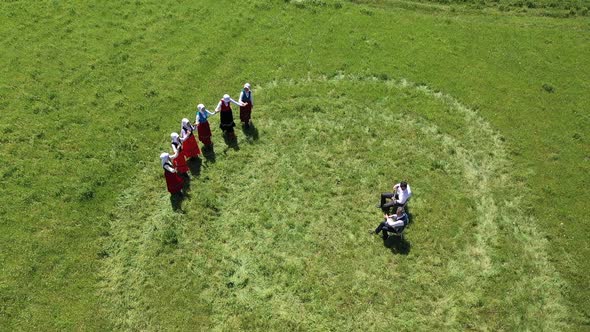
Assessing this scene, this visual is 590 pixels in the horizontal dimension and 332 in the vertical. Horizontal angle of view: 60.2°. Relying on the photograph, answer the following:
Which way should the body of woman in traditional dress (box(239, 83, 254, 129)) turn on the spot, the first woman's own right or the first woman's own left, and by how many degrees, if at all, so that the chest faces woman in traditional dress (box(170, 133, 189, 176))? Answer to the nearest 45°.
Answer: approximately 90° to the first woman's own right

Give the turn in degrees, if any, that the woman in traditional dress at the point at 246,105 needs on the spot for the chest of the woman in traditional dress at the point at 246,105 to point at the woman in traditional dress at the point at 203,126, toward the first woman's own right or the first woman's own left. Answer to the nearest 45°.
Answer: approximately 90° to the first woman's own right

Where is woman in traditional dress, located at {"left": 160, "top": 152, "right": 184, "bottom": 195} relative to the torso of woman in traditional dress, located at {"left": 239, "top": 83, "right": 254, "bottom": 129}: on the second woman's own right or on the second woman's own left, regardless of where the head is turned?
on the second woman's own right

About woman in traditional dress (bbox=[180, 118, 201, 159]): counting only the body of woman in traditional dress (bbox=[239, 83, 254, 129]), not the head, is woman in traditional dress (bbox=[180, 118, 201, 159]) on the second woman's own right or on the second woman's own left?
on the second woman's own right

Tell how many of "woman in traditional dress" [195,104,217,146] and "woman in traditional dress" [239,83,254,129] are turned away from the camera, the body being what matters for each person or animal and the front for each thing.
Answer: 0

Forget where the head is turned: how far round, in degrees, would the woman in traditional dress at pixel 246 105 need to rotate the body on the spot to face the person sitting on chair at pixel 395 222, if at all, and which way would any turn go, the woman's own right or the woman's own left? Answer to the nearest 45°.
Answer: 0° — they already face them

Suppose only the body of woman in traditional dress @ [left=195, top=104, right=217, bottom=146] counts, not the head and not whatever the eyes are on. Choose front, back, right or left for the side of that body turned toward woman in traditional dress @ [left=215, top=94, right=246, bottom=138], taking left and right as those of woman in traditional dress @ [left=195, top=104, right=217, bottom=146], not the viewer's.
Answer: left

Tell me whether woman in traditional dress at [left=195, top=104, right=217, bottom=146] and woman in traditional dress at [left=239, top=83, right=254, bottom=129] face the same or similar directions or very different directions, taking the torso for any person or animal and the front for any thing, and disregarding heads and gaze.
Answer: same or similar directions

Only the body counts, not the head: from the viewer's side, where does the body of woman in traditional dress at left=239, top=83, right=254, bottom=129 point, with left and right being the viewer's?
facing the viewer and to the right of the viewer

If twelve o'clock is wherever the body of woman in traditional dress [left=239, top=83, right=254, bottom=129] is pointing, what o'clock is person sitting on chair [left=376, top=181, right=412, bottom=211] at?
The person sitting on chair is roughly at 12 o'clock from the woman in traditional dress.

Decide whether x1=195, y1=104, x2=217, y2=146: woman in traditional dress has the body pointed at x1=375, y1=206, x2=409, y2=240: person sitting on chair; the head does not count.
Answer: yes

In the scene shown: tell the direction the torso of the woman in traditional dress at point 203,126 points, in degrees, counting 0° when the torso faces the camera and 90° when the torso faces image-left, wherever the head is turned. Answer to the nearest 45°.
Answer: approximately 315°

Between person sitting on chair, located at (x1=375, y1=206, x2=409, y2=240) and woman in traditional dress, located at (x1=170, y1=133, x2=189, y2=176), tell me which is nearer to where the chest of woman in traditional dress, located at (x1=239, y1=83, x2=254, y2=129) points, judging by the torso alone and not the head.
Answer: the person sitting on chair
